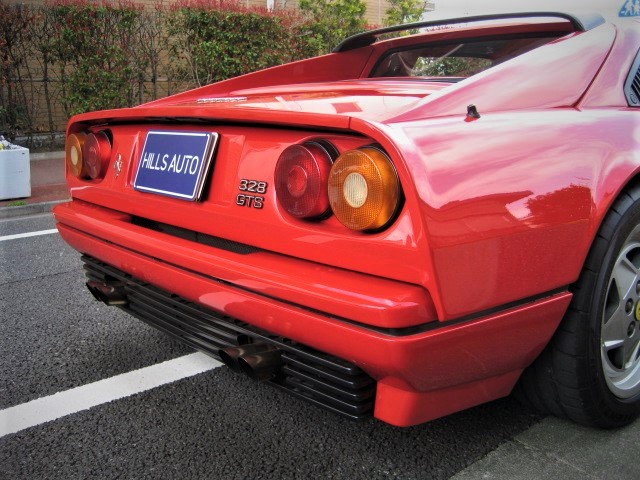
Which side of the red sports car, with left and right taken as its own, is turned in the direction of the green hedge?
left

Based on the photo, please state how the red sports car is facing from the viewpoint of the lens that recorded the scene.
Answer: facing away from the viewer and to the right of the viewer

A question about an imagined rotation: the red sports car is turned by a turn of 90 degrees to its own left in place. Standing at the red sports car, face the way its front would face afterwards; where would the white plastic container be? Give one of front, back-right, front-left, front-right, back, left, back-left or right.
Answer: front
